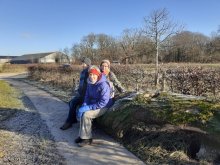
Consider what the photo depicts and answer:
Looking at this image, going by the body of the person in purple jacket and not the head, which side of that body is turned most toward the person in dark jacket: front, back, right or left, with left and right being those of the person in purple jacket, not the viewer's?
right

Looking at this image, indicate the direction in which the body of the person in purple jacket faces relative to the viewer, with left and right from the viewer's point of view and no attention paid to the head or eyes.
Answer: facing the viewer and to the left of the viewer
